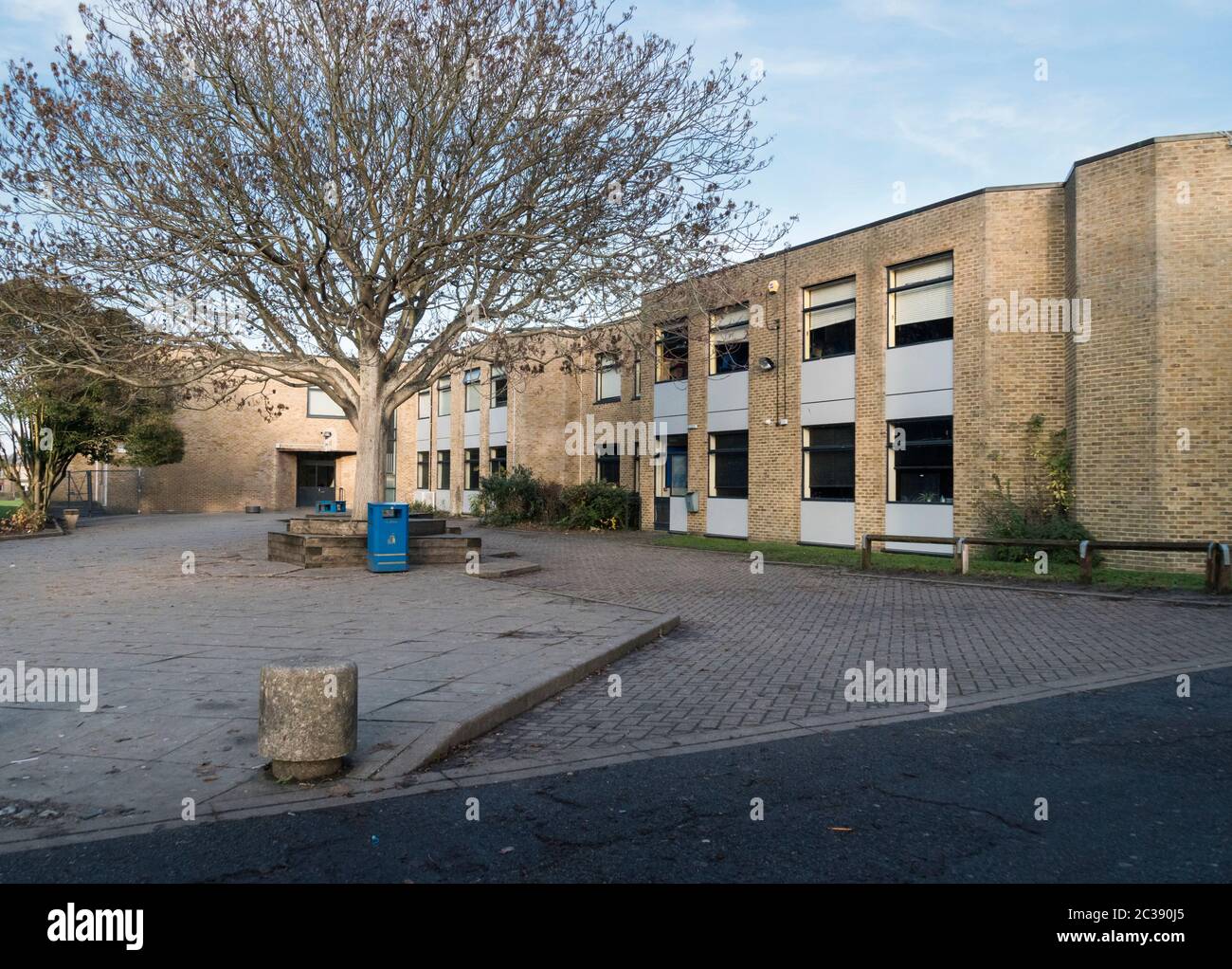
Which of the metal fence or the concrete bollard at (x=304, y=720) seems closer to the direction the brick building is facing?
the concrete bollard

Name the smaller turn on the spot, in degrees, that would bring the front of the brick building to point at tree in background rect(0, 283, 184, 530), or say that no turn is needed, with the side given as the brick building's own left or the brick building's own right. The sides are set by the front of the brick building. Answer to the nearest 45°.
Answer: approximately 45° to the brick building's own right

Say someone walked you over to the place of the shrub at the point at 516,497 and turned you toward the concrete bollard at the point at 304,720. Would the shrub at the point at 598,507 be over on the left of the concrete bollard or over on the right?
left

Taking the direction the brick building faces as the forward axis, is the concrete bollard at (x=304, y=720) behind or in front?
in front

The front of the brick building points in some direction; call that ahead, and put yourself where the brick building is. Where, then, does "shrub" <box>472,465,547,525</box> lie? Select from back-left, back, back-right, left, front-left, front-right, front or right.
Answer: right

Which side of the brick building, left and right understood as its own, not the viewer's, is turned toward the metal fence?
right

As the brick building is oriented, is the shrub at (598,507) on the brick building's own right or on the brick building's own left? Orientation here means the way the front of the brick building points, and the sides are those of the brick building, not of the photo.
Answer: on the brick building's own right

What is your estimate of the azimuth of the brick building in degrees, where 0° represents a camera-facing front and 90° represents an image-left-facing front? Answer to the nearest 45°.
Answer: approximately 45°
